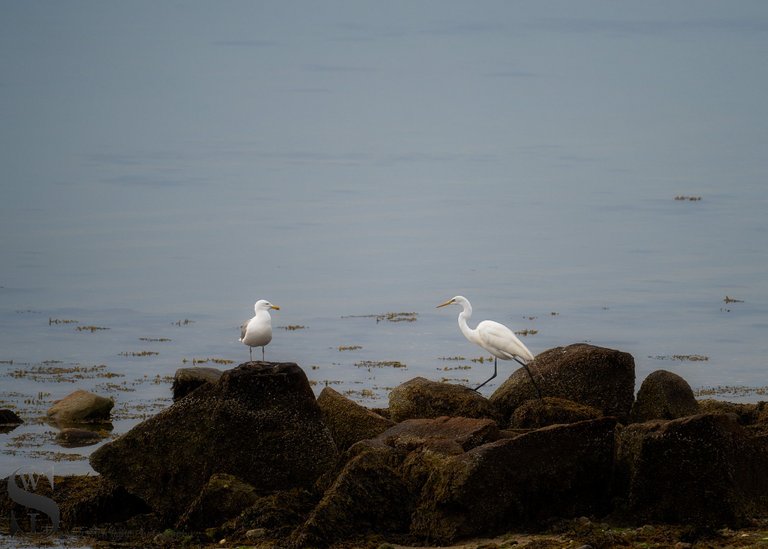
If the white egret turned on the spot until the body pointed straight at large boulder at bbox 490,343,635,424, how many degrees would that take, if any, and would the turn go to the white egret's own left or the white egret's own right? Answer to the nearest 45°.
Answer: approximately 135° to the white egret's own left

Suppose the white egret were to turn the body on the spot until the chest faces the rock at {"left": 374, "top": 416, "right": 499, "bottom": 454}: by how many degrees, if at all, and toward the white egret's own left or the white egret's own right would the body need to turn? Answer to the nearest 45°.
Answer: approximately 90° to the white egret's own left

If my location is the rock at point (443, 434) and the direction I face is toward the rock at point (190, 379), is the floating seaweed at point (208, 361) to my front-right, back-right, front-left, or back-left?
front-right

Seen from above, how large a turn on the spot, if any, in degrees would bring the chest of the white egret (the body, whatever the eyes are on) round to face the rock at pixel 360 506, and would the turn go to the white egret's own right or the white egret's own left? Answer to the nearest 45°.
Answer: approximately 90° to the white egret's own left

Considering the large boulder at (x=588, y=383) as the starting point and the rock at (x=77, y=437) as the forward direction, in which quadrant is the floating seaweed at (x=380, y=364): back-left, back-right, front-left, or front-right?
front-right

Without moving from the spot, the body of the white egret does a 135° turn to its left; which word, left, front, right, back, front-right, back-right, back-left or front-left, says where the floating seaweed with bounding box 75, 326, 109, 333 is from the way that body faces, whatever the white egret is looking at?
back

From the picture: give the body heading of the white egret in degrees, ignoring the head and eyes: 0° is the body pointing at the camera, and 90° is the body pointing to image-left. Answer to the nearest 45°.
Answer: approximately 90°

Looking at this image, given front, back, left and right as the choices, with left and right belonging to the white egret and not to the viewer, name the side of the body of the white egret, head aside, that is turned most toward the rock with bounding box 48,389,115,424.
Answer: front

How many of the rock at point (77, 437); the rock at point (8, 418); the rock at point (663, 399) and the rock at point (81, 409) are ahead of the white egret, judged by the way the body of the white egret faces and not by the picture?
3

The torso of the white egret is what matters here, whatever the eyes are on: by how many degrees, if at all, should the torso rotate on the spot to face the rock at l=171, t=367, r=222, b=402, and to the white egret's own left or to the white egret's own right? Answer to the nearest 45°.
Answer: approximately 45° to the white egret's own left

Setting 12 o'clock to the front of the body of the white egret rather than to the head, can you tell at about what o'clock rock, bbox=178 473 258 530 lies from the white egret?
The rock is roughly at 10 o'clock from the white egret.

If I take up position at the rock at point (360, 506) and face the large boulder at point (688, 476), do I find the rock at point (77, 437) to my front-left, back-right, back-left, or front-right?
back-left

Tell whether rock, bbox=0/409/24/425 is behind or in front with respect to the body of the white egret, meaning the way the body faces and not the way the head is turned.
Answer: in front

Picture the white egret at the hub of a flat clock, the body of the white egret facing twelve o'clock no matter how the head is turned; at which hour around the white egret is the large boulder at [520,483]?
The large boulder is roughly at 9 o'clock from the white egret.

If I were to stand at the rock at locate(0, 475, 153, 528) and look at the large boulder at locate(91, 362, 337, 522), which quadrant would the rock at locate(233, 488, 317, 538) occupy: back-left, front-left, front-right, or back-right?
front-right
